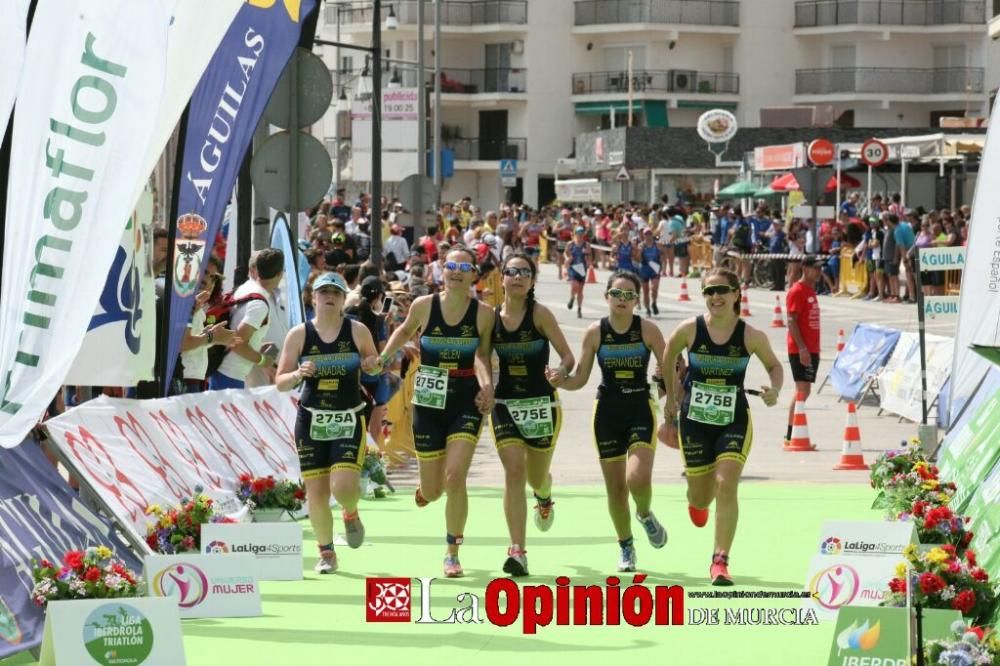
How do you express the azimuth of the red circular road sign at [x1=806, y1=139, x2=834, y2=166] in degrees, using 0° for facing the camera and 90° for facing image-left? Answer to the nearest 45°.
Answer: approximately 0°

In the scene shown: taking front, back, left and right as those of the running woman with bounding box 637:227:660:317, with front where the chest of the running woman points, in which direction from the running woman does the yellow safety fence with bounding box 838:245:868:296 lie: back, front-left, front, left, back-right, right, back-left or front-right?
back-left

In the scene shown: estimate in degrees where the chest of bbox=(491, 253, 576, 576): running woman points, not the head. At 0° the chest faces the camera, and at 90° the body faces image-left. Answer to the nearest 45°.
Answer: approximately 0°

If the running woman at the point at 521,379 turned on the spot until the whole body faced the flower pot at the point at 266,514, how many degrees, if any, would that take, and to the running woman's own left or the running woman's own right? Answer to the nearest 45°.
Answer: approximately 135° to the running woman's own right
